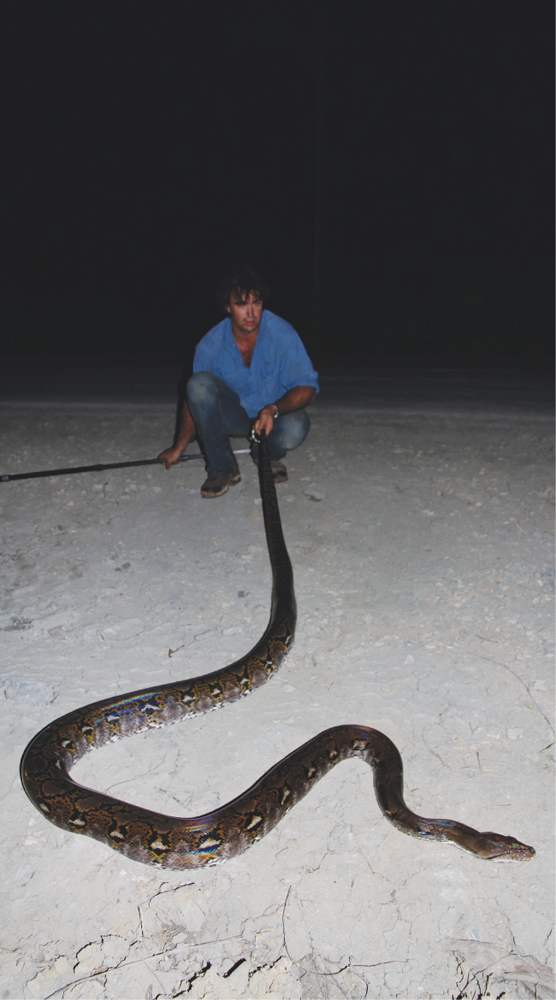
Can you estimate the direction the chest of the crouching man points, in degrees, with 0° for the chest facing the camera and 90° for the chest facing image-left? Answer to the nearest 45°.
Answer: approximately 0°
